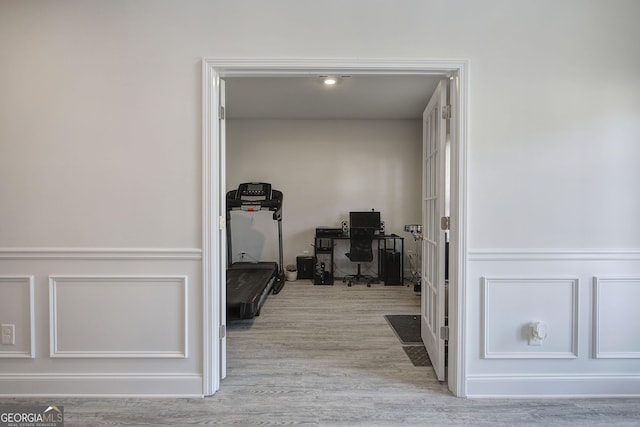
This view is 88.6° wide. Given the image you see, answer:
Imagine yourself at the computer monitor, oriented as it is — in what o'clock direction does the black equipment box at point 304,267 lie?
The black equipment box is roughly at 3 o'clock from the computer monitor.

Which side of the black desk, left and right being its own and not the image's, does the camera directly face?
front

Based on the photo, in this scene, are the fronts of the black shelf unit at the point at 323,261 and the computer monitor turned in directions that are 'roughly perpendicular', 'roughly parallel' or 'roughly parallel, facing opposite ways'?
roughly parallel

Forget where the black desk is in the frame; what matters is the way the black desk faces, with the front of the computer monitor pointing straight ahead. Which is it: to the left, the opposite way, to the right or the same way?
the same way

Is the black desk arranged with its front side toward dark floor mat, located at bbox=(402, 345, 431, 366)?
yes

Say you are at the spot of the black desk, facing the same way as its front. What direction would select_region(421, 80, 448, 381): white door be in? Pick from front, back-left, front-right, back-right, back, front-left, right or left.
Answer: front

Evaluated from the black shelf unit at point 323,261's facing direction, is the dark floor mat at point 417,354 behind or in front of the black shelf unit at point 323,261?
in front

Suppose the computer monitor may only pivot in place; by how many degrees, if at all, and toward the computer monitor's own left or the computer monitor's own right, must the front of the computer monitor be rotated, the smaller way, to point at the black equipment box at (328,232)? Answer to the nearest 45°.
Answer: approximately 90° to the computer monitor's own right

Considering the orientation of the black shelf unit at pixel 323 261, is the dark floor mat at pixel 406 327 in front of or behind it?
in front

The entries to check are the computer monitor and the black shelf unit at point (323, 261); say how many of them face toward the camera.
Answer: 2

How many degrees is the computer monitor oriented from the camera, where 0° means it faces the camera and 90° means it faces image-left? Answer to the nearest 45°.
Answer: approximately 0°

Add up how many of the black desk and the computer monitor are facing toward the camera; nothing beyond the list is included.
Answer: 2

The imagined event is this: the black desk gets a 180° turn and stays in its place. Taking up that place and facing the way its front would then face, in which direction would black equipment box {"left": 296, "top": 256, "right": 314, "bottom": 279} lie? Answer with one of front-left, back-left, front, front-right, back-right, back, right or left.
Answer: left

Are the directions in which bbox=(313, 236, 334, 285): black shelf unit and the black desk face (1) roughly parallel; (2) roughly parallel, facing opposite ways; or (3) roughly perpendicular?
roughly parallel
